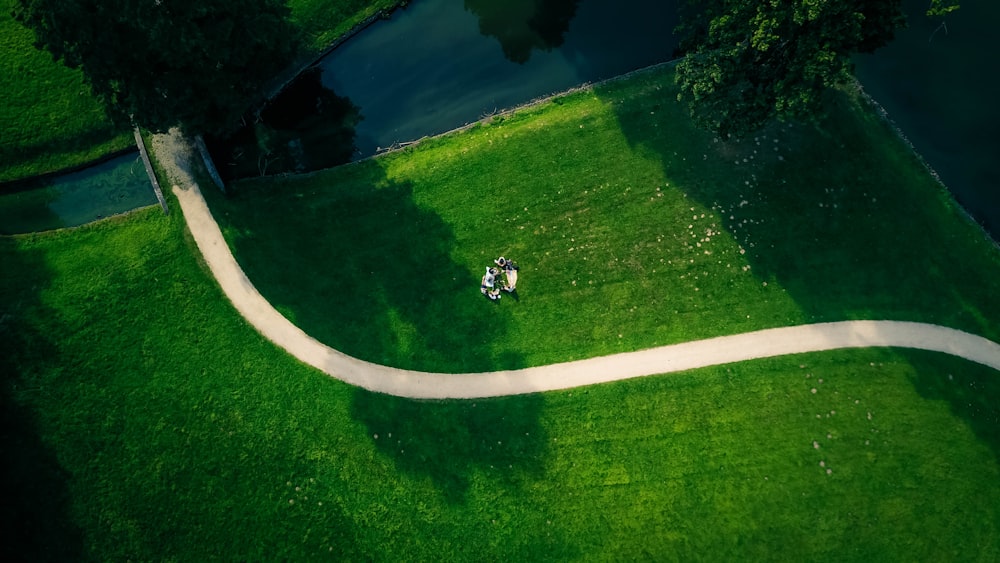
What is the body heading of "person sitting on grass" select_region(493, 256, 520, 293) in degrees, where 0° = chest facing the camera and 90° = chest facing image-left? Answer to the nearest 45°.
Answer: approximately 0°

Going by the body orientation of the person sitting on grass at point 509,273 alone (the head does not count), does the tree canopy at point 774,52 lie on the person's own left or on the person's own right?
on the person's own left

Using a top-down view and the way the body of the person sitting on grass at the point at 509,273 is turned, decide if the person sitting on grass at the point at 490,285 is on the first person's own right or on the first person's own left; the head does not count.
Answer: on the first person's own right
